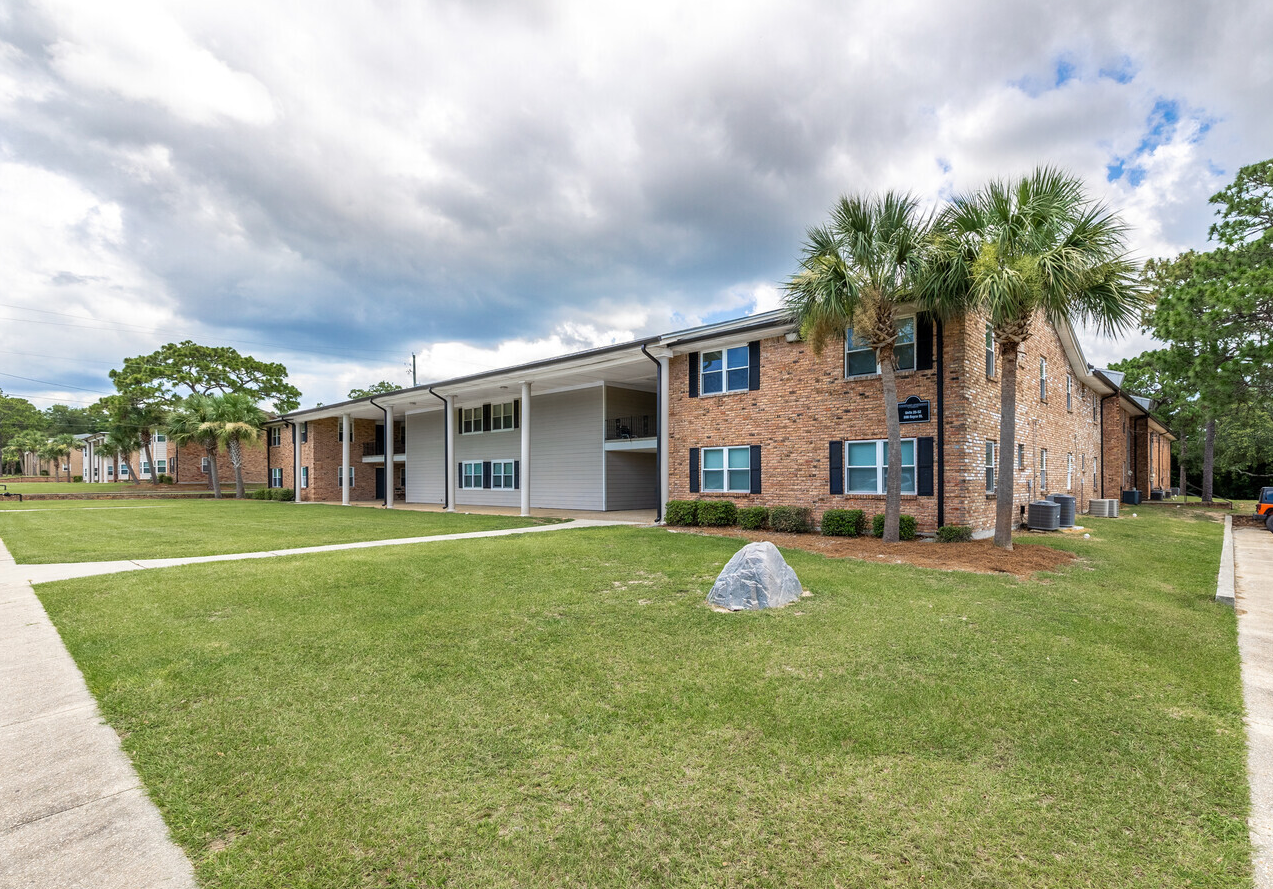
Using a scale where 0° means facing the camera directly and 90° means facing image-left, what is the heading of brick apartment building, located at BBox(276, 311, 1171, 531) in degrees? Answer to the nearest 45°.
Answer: approximately 45°

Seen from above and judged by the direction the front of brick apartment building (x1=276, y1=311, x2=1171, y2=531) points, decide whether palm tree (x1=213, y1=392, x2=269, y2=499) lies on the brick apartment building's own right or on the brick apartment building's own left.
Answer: on the brick apartment building's own right

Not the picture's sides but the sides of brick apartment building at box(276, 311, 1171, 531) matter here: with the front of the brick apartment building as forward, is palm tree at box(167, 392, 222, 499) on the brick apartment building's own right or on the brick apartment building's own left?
on the brick apartment building's own right

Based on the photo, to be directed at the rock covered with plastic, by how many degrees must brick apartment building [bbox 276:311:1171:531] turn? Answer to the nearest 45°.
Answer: approximately 45° to its left

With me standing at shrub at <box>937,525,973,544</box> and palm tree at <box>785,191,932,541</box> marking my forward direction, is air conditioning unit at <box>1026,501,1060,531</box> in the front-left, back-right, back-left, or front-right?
back-right
